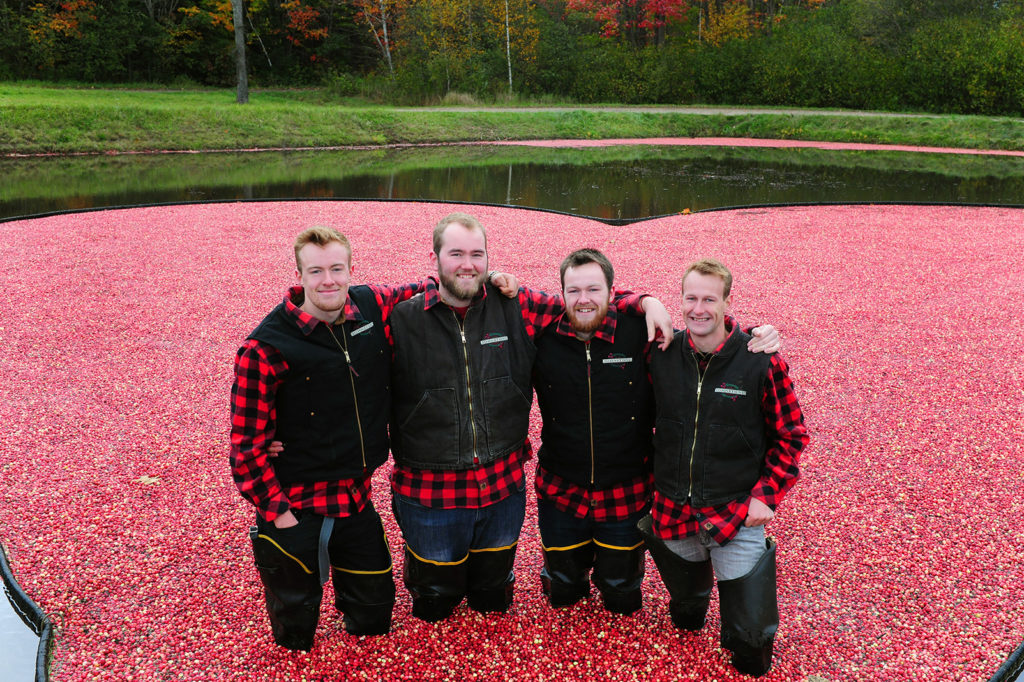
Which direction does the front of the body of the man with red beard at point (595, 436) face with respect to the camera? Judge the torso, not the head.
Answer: toward the camera

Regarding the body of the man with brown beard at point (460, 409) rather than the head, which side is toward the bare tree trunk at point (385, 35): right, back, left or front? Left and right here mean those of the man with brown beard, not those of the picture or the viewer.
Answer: back

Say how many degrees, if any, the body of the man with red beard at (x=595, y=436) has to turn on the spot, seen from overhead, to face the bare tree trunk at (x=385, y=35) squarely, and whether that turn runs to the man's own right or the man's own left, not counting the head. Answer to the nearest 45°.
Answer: approximately 180°

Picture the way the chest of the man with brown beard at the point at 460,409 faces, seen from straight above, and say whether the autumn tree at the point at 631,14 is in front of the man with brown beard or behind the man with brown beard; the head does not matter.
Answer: behind

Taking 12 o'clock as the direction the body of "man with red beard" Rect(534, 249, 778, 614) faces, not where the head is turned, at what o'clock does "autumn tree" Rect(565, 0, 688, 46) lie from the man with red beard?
The autumn tree is roughly at 6 o'clock from the man with red beard.

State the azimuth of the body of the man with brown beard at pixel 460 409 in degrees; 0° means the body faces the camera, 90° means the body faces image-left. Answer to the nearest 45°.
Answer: approximately 0°

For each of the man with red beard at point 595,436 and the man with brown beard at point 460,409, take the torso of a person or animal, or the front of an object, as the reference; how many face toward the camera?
2

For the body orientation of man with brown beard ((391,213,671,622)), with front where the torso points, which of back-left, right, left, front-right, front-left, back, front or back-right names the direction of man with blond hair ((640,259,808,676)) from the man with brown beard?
left
